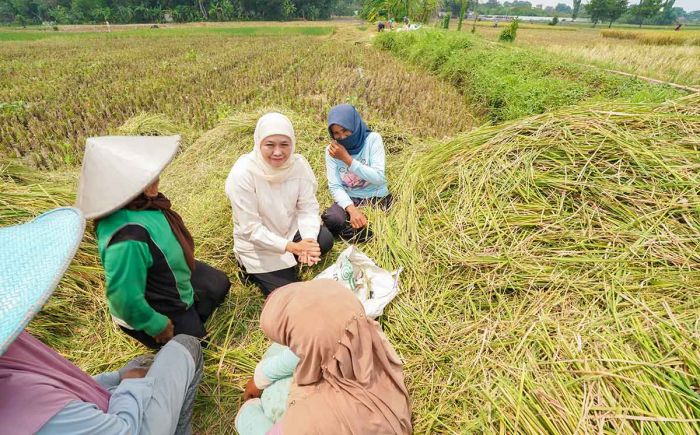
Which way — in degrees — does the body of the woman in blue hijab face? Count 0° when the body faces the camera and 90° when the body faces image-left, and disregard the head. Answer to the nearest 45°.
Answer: approximately 45°

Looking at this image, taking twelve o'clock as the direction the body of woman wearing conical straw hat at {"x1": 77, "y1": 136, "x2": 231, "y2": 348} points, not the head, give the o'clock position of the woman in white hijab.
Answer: The woman in white hijab is roughly at 11 o'clock from the woman wearing conical straw hat.

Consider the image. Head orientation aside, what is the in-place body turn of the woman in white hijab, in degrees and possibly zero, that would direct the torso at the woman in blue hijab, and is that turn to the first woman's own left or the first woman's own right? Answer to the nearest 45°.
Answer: approximately 90° to the first woman's own left

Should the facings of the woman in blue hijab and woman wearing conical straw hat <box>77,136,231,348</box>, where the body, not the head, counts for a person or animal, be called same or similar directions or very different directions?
very different directions

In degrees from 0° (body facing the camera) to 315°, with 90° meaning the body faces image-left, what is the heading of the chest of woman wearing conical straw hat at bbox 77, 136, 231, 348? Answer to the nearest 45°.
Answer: approximately 270°

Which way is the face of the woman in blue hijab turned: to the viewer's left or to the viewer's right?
to the viewer's left

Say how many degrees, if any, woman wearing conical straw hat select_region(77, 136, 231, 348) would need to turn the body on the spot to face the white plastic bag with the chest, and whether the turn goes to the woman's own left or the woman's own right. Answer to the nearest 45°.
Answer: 0° — they already face it

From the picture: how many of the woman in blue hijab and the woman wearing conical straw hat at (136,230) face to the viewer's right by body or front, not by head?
1

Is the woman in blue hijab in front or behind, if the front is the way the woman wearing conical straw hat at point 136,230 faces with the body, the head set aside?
in front

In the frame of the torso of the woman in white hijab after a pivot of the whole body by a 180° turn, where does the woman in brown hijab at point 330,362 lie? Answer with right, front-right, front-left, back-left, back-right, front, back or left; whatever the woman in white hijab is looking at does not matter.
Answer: back-left

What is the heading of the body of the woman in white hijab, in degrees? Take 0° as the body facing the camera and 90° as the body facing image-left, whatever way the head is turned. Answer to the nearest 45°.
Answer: approximately 315°

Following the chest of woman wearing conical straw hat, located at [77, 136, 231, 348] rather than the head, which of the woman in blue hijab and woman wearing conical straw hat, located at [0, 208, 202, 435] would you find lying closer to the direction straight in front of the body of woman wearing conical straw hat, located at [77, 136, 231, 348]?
the woman in blue hijab

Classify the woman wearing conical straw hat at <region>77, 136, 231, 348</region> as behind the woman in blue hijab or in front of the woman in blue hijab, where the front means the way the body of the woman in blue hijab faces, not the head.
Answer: in front
